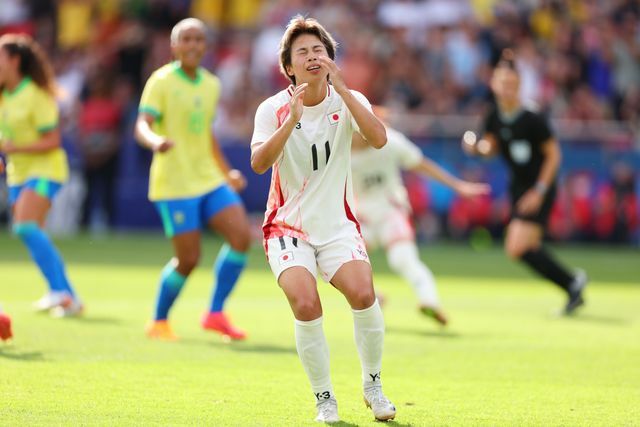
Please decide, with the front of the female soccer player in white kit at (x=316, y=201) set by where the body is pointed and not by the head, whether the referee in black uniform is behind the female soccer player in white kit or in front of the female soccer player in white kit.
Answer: behind

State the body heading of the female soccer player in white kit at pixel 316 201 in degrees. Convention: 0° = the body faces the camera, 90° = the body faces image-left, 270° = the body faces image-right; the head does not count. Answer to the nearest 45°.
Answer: approximately 0°

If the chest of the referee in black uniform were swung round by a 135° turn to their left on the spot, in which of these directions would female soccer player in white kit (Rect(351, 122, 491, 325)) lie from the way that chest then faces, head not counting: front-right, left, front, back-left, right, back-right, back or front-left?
back-right

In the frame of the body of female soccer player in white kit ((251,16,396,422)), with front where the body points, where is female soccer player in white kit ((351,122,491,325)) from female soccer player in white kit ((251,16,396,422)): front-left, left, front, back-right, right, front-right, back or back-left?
back

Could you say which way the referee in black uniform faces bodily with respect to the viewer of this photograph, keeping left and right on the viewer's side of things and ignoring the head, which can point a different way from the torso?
facing the viewer and to the left of the viewer

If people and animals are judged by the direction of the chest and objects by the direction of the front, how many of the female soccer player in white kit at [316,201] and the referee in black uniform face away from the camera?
0

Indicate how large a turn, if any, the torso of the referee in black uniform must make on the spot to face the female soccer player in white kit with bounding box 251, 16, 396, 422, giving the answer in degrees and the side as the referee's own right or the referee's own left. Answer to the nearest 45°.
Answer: approximately 45° to the referee's own left
